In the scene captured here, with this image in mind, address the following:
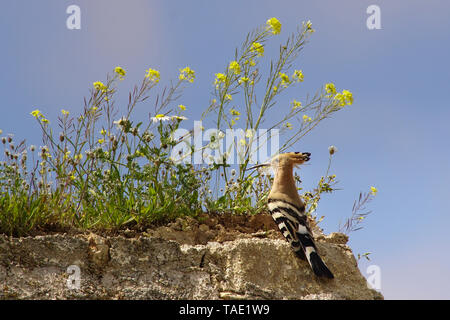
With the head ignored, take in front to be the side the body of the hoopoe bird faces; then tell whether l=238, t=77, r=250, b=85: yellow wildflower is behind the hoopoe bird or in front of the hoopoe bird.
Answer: in front

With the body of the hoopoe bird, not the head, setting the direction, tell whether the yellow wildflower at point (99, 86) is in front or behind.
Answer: in front

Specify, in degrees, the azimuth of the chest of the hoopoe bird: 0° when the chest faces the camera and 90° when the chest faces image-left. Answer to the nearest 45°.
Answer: approximately 135°
